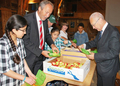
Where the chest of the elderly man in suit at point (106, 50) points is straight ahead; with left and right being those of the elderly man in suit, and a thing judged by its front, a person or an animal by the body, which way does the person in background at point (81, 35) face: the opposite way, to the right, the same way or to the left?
to the left

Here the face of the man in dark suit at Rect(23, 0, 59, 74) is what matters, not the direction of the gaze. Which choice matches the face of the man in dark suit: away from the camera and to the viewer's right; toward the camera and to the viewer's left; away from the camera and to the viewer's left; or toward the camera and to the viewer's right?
toward the camera and to the viewer's right

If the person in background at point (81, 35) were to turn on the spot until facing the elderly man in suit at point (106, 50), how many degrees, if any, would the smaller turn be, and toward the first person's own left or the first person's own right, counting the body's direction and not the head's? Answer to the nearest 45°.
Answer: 0° — they already face them

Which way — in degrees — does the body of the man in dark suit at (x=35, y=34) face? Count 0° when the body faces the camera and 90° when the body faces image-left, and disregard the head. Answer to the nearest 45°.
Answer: approximately 315°

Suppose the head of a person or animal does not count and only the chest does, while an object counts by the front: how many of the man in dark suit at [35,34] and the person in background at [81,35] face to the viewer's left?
0

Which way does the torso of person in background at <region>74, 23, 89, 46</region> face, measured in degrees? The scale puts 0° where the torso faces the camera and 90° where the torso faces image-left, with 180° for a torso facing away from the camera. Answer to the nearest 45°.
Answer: approximately 0°

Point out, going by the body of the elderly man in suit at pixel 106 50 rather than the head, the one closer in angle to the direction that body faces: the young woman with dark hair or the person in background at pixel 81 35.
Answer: the young woman with dark hair

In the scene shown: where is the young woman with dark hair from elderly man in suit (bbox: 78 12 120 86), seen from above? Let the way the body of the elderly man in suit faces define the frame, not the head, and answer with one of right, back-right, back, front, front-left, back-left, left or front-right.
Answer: front-left

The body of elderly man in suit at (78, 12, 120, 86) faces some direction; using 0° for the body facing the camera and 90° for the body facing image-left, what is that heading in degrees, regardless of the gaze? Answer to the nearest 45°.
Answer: approximately 90°
